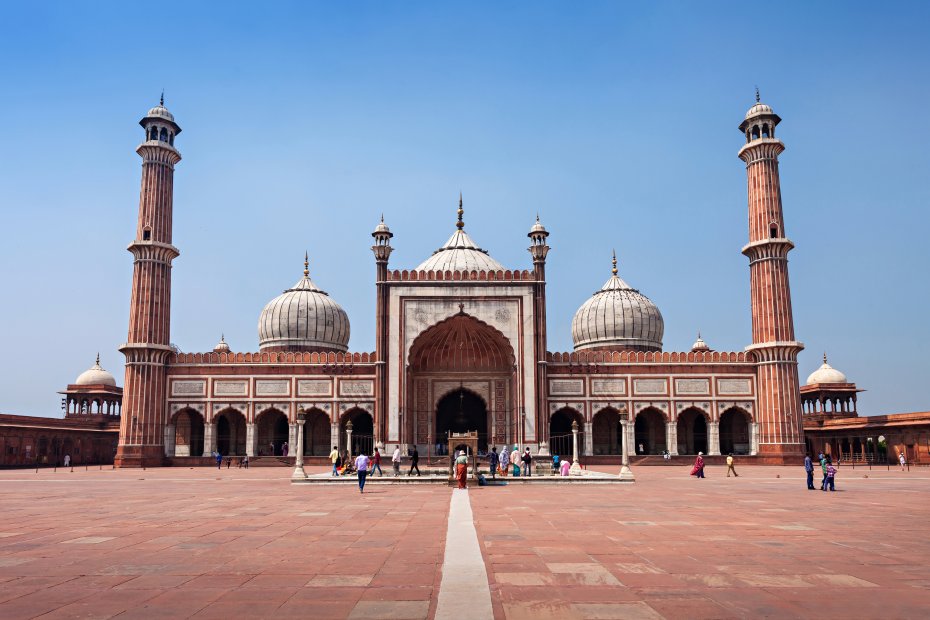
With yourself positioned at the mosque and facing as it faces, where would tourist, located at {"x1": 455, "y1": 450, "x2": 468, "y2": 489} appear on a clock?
The tourist is roughly at 12 o'clock from the mosque.

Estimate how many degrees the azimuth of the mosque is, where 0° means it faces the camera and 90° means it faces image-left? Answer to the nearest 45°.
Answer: approximately 0°
